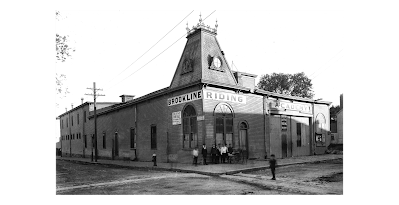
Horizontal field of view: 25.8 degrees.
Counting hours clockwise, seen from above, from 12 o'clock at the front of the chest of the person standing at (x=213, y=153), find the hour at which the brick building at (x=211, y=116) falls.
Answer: The brick building is roughly at 6 o'clock from the person standing.

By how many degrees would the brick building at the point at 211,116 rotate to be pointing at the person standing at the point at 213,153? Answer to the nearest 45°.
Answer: approximately 45° to its right

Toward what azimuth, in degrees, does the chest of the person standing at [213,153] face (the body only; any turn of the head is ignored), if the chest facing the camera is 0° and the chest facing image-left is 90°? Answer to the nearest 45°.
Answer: approximately 0°

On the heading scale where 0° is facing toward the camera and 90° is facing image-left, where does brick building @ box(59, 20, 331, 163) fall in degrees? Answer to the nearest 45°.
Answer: approximately 315°
